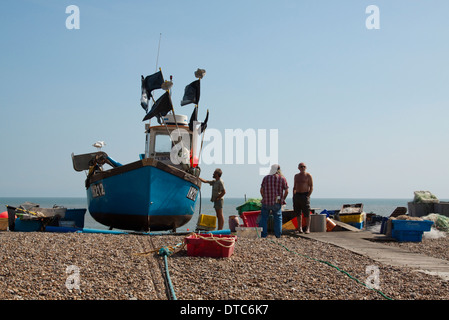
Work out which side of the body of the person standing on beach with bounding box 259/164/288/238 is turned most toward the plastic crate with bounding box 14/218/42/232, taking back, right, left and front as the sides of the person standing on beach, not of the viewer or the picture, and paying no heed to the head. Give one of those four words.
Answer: left

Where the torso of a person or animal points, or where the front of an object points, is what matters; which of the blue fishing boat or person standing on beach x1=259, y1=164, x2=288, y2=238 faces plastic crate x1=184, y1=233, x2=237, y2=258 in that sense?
the blue fishing boat

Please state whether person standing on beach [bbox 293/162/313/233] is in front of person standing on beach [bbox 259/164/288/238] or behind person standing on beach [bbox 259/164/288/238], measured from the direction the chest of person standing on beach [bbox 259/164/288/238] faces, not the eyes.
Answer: in front

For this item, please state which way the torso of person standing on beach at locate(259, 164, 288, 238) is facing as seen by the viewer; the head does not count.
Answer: away from the camera

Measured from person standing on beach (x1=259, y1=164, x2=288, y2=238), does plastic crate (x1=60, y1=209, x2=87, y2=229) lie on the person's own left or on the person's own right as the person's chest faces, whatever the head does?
on the person's own left

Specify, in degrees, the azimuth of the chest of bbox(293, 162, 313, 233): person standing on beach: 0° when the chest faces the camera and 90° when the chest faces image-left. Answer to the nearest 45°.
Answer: approximately 0°

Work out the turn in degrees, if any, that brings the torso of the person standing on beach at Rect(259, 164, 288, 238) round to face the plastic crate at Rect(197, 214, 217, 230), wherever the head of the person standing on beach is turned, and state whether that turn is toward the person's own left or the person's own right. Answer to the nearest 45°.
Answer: approximately 45° to the person's own left

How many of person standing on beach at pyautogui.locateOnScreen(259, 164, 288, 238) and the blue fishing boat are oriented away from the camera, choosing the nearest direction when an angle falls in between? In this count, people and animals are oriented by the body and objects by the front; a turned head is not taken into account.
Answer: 1
